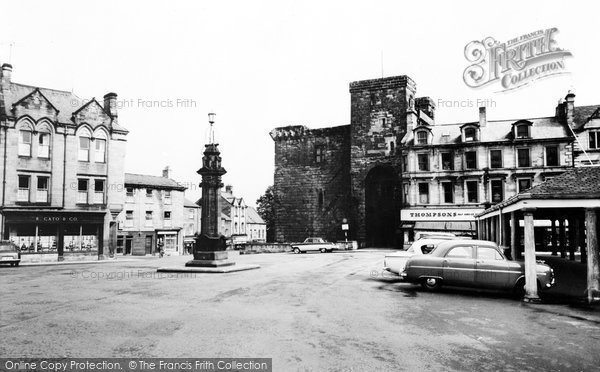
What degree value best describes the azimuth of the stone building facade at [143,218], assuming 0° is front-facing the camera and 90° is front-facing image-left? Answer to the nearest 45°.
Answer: approximately 0°

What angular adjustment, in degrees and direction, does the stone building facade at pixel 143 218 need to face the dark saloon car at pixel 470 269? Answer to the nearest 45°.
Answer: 0° — it already faces it

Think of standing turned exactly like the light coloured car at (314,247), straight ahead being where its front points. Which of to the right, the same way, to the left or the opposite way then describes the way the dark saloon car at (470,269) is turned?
the opposite way

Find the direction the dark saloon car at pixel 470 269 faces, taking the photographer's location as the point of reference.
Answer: facing to the right of the viewer

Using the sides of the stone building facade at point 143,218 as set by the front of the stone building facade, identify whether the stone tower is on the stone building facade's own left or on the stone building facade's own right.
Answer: on the stone building facade's own left

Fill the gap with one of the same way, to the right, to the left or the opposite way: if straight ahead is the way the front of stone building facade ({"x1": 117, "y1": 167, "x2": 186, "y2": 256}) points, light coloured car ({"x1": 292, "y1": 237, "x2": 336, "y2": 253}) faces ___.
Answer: to the right

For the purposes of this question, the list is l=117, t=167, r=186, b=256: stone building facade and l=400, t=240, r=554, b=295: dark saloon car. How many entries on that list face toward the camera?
1

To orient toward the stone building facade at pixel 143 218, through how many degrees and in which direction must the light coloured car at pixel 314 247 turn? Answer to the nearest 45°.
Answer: approximately 45° to its right

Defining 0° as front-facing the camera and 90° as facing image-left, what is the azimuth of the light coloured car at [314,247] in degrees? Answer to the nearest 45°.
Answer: approximately 90°

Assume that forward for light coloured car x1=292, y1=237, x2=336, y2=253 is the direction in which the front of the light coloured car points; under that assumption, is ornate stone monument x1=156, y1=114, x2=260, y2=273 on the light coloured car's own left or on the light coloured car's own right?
on the light coloured car's own left

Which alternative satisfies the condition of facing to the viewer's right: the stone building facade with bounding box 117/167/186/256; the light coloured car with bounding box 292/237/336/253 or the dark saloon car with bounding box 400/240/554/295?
the dark saloon car
